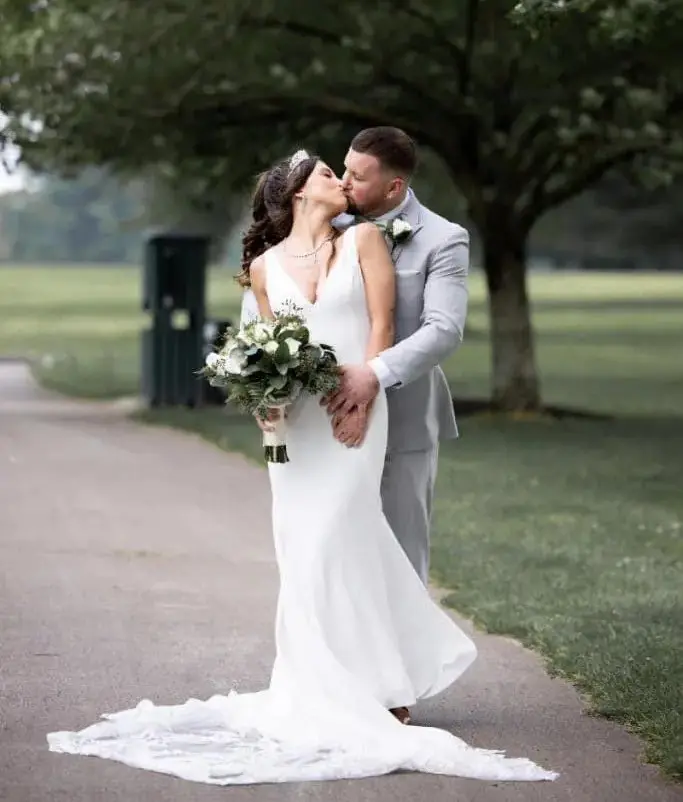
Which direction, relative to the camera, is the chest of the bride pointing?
toward the camera

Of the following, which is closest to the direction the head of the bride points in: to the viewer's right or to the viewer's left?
to the viewer's right

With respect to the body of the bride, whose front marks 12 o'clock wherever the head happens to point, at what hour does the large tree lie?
The large tree is roughly at 6 o'clock from the bride.

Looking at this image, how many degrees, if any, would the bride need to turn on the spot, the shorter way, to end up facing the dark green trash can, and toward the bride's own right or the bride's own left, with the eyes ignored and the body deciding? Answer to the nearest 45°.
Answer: approximately 180°
